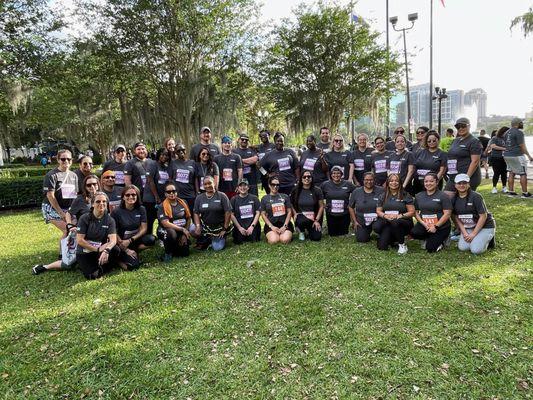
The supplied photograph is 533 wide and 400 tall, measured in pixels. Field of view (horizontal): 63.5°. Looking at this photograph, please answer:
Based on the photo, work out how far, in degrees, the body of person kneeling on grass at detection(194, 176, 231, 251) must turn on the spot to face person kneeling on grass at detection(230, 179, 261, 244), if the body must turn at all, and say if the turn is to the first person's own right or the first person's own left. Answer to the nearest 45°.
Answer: approximately 135° to the first person's own left

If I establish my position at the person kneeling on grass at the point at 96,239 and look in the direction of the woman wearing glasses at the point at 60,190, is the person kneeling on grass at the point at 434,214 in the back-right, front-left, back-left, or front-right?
back-right

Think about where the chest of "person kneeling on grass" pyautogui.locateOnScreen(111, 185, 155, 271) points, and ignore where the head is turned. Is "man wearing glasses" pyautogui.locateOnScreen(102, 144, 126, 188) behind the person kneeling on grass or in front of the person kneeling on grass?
behind

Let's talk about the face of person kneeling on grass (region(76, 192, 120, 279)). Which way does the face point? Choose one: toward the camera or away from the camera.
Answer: toward the camera

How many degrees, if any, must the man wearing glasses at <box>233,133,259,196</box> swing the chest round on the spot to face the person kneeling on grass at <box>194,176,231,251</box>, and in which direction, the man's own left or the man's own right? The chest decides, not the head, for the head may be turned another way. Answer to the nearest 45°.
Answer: approximately 45° to the man's own right

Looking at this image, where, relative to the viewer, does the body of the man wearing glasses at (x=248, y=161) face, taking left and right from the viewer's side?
facing the viewer

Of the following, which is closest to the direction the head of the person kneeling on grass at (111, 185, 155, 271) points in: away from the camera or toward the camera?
toward the camera

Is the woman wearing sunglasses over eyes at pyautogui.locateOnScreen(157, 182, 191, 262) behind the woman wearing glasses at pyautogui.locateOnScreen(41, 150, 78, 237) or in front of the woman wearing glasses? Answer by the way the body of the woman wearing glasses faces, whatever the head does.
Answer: in front

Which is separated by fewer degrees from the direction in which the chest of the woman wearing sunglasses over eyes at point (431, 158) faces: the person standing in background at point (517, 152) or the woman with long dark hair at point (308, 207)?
the woman with long dark hair

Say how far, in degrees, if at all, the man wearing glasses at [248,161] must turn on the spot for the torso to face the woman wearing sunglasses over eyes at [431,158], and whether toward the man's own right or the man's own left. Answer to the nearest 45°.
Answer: approximately 45° to the man's own left

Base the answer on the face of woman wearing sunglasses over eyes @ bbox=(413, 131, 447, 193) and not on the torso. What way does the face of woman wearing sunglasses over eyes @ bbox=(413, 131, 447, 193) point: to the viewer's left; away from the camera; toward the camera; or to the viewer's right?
toward the camera

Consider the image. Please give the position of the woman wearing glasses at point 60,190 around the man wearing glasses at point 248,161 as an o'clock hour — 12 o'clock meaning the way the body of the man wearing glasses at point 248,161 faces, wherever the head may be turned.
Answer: the woman wearing glasses at point 60,190 is roughly at 2 o'clock from the man wearing glasses at point 248,161.

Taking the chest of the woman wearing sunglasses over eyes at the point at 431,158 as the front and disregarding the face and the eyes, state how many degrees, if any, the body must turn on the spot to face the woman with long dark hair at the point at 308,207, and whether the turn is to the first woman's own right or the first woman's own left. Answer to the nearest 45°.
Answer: approximately 90° to the first woman's own right

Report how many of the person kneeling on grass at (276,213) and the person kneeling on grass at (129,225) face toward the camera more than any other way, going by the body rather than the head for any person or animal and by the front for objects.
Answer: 2

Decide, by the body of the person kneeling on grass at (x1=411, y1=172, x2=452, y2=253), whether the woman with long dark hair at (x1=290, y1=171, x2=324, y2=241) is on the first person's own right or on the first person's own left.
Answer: on the first person's own right

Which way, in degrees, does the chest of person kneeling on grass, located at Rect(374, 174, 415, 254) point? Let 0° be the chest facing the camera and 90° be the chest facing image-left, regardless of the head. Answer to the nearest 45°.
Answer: approximately 0°
